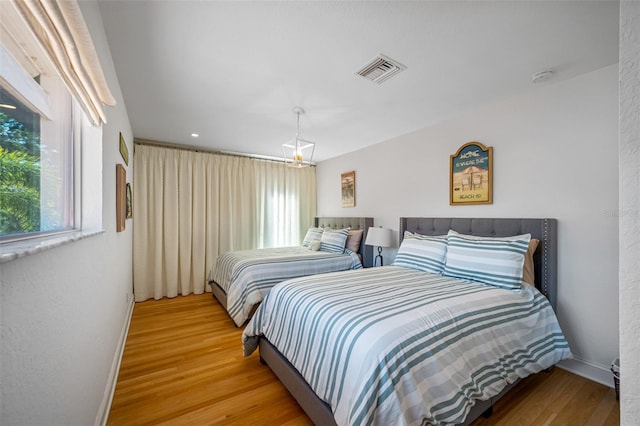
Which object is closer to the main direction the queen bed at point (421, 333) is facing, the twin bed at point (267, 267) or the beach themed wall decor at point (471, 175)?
the twin bed

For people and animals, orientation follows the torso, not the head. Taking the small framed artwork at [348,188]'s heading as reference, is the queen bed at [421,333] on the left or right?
on its left

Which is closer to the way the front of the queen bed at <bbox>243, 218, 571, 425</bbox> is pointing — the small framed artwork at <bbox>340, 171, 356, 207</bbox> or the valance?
the valance

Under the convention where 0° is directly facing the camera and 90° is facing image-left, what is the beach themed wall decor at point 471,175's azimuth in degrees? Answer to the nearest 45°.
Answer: approximately 45°

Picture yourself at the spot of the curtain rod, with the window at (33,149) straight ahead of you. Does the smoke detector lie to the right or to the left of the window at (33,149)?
left

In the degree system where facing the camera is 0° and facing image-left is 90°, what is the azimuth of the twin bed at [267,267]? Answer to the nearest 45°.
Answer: approximately 45°

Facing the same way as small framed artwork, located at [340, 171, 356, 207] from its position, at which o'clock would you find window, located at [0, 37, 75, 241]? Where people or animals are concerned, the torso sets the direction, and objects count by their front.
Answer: The window is roughly at 11 o'clock from the small framed artwork.

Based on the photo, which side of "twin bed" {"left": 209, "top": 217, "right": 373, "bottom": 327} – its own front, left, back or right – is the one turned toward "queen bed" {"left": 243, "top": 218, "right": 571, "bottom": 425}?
left

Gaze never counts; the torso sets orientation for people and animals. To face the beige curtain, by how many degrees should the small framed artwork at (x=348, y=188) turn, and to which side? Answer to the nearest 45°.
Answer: approximately 45° to its right

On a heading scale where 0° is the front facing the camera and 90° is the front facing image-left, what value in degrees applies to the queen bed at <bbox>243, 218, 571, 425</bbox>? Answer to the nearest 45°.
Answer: approximately 45°

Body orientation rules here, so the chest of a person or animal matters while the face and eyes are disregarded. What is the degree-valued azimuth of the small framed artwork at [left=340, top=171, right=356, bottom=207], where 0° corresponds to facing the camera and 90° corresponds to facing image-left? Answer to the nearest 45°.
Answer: approximately 45°
